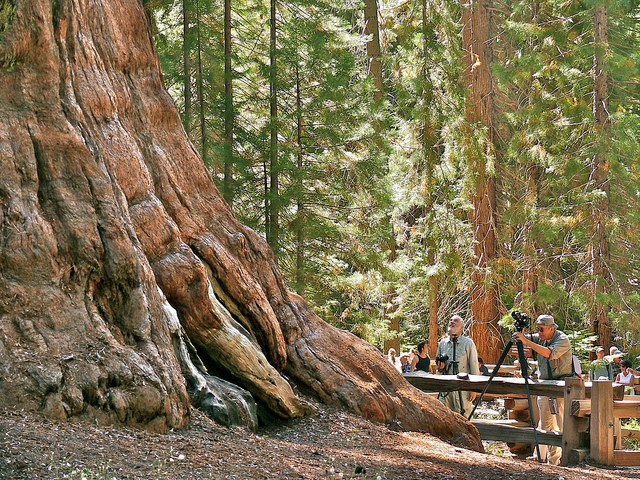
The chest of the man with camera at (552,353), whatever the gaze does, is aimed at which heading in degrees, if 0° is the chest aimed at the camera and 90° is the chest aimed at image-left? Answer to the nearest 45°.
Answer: approximately 45°

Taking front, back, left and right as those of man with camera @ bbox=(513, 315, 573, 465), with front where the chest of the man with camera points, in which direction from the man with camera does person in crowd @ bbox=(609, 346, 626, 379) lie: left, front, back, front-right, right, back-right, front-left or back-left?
back-right

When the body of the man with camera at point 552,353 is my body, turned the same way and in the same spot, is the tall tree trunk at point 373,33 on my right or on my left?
on my right

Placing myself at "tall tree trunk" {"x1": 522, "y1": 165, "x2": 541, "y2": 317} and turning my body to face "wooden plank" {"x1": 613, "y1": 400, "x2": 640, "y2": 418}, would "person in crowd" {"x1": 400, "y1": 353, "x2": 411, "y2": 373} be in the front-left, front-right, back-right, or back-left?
front-right

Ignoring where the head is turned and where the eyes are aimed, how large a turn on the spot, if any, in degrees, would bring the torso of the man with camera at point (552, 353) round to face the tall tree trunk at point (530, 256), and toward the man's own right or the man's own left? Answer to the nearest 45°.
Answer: approximately 135° to the man's own right

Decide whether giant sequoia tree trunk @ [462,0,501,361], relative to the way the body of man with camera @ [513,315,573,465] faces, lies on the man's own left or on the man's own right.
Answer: on the man's own right

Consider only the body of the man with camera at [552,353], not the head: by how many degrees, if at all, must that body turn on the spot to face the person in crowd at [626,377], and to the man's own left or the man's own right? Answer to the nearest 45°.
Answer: approximately 135° to the man's own right

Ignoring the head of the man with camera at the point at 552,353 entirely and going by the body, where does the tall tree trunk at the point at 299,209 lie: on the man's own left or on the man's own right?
on the man's own right

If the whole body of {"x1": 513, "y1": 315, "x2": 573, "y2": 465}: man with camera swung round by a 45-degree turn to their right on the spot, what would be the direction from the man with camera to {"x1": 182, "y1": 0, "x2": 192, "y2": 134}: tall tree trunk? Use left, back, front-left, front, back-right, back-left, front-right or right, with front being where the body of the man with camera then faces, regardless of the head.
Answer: front

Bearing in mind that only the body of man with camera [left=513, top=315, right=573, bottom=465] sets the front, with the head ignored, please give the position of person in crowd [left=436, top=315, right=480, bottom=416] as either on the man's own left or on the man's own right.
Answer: on the man's own right

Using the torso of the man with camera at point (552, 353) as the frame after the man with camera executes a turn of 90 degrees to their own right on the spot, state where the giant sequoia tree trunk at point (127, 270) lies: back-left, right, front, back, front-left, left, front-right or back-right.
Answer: left

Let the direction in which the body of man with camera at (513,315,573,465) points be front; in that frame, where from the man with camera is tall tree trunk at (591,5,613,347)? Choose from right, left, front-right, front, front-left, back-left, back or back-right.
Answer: back-right
